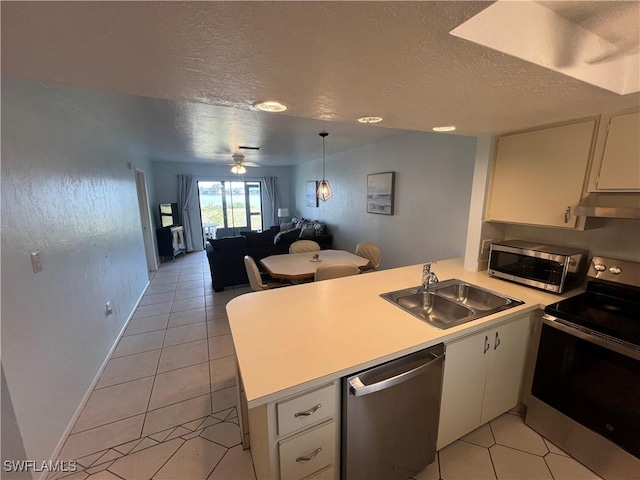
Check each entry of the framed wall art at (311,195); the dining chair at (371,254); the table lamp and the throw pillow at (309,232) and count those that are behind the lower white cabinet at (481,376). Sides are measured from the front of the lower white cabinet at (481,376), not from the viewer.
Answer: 4

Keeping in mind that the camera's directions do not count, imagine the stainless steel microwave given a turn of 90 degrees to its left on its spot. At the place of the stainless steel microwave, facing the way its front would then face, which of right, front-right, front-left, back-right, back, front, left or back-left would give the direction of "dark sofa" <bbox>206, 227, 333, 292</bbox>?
back-right

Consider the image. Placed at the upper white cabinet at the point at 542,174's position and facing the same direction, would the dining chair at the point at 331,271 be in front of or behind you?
in front

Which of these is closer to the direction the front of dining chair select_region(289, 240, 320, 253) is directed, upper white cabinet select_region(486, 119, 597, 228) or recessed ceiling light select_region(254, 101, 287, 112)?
the recessed ceiling light

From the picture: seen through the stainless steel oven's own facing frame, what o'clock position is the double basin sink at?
The double basin sink is roughly at 1 o'clock from the stainless steel oven.

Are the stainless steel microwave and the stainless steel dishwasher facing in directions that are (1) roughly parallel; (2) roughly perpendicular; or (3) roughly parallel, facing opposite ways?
roughly perpendicular

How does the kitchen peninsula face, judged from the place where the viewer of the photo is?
facing the viewer and to the right of the viewer

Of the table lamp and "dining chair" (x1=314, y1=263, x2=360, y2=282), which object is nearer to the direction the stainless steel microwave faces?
the dining chair

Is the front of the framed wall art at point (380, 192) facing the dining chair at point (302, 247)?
yes

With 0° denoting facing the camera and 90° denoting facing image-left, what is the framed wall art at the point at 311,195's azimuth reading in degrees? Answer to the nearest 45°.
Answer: approximately 45°

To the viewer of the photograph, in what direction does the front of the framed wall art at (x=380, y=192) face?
facing the viewer and to the left of the viewer

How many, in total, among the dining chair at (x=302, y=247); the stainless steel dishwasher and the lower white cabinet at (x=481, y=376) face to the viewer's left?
0

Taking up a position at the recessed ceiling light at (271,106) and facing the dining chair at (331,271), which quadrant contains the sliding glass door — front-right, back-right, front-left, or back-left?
front-left

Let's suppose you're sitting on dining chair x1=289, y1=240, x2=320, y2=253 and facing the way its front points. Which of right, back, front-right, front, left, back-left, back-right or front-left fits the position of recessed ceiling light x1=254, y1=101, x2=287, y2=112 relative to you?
front

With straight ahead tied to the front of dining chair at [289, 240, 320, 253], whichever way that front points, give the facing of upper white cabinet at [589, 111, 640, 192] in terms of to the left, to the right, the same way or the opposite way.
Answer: to the right

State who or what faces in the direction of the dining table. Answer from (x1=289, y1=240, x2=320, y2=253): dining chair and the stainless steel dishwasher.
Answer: the dining chair

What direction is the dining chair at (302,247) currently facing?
toward the camera

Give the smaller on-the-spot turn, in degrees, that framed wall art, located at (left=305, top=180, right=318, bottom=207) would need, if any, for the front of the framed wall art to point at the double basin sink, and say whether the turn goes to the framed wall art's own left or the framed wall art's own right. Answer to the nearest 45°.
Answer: approximately 45° to the framed wall art's own left

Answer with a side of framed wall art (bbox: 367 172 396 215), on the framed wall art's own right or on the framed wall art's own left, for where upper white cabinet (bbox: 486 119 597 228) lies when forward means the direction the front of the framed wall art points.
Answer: on the framed wall art's own left
